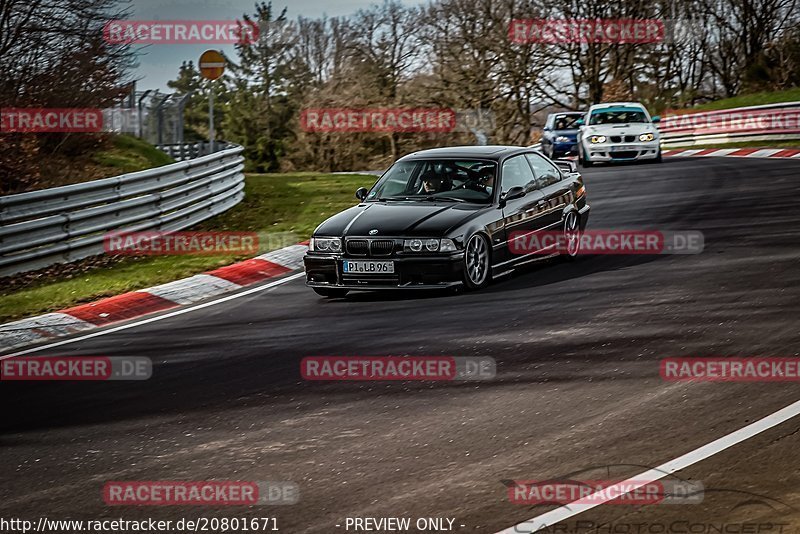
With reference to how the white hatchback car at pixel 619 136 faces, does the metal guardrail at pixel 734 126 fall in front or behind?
behind

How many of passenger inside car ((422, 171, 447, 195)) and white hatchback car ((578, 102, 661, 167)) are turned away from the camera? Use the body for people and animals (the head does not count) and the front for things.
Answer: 0

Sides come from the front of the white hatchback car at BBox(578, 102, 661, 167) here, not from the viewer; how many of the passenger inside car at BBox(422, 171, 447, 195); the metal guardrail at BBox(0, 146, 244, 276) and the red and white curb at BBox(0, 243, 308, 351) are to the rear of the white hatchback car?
0

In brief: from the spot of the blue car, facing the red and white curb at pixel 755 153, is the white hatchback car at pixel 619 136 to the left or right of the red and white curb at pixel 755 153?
right

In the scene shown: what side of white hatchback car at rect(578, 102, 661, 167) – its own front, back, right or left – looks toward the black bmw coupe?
front

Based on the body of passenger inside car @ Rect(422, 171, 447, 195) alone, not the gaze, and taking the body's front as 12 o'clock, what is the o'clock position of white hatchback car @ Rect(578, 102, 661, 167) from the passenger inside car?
The white hatchback car is roughly at 5 o'clock from the passenger inside car.

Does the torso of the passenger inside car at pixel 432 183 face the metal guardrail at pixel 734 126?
no

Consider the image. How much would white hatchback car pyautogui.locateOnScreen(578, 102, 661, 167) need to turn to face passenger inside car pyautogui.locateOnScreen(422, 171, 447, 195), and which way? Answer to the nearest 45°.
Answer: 0° — it already faces them

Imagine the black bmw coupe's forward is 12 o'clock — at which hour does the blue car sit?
The blue car is roughly at 5 o'clock from the black bmw coupe.

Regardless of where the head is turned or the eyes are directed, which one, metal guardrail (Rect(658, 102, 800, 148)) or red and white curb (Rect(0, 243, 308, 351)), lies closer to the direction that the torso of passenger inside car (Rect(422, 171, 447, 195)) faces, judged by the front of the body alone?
the red and white curb

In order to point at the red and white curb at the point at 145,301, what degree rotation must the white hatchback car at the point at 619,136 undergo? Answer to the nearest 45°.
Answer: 0° — it already faces it

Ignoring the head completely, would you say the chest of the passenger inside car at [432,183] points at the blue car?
no

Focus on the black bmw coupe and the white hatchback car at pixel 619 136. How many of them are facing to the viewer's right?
0

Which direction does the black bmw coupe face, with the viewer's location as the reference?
facing the viewer and to the left of the viewer

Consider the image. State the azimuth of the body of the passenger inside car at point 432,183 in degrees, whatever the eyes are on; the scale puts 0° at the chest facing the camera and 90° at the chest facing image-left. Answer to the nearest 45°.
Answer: approximately 45°

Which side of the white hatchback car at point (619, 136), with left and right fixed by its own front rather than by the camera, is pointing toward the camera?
front

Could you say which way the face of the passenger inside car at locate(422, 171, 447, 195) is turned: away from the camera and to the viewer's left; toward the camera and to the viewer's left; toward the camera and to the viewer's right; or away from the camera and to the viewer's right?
toward the camera and to the viewer's left

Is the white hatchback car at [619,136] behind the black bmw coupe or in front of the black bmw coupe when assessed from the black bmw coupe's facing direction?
behind
